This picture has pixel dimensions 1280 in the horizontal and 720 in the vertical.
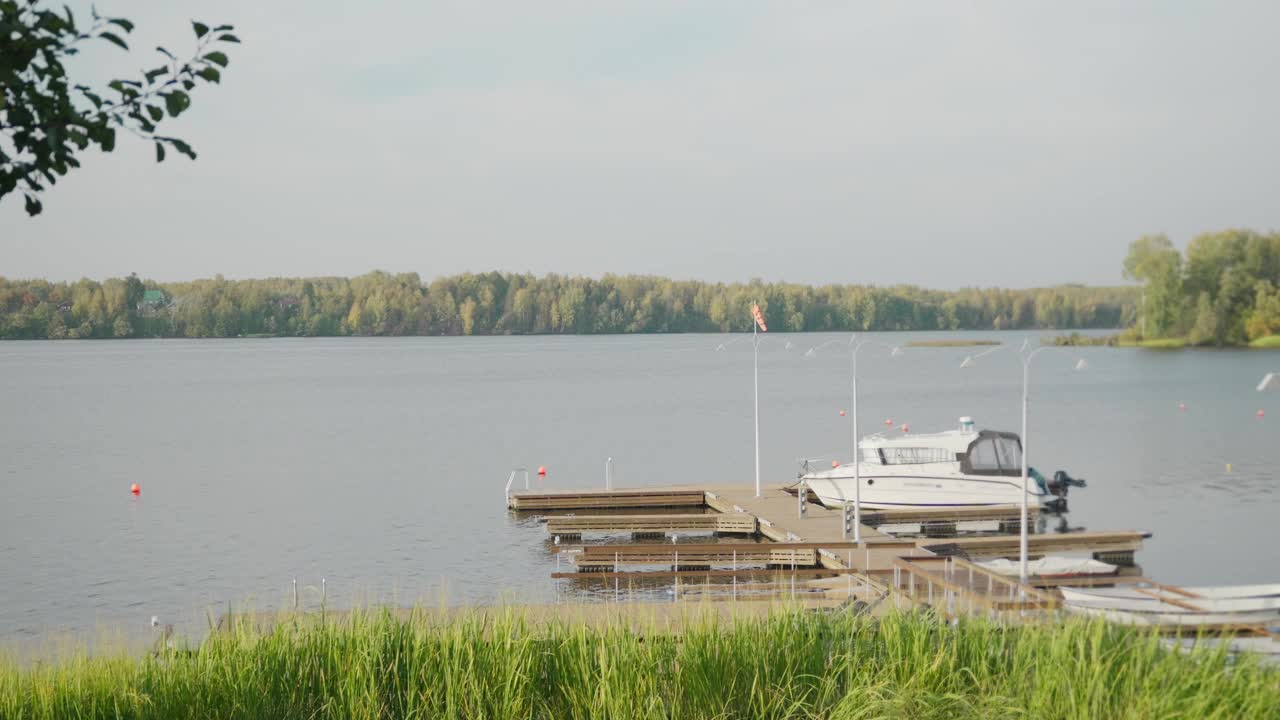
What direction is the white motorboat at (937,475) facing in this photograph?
to the viewer's left

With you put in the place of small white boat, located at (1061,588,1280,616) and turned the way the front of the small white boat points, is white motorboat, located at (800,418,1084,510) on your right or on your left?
on your right

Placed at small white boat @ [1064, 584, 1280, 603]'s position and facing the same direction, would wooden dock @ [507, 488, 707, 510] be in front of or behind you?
in front

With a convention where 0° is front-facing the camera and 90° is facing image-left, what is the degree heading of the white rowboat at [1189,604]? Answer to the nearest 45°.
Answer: approximately 90°

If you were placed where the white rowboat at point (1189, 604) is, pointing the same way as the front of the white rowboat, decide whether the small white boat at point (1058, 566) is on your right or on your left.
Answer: on your right

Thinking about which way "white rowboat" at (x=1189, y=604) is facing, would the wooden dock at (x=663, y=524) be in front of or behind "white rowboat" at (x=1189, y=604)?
in front

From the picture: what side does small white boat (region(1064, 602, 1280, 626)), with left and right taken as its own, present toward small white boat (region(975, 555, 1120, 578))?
right
